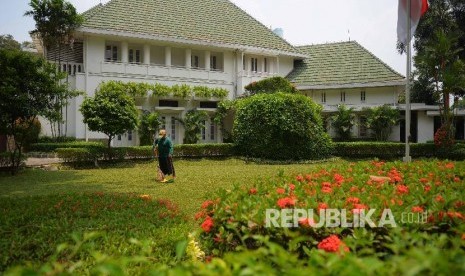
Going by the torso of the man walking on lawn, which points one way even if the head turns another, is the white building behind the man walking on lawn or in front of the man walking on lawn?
behind

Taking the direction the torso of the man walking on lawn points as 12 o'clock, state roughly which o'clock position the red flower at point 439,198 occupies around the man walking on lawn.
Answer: The red flower is roughly at 10 o'clock from the man walking on lawn.

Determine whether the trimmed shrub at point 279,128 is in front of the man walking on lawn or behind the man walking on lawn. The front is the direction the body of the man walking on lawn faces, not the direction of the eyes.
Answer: behind

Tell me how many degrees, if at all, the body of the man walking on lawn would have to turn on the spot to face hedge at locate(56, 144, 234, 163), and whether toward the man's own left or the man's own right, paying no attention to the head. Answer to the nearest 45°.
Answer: approximately 135° to the man's own right

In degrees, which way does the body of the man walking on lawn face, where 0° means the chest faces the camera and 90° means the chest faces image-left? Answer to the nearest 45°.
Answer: approximately 45°

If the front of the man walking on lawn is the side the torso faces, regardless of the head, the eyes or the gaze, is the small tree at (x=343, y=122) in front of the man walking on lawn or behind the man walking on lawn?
behind

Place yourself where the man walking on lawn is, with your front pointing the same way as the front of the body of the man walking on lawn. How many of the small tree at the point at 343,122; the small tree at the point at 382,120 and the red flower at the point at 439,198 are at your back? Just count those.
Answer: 2

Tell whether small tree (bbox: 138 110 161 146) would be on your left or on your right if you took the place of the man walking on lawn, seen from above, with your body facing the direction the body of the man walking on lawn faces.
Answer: on your right

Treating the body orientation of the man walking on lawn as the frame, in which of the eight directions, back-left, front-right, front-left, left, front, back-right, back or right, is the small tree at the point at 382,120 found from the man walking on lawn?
back

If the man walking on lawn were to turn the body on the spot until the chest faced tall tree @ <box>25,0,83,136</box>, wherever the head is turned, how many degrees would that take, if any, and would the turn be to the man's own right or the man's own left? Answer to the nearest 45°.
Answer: approximately 90° to the man's own right

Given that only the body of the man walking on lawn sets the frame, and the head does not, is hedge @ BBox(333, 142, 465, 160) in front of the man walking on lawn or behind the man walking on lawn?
behind

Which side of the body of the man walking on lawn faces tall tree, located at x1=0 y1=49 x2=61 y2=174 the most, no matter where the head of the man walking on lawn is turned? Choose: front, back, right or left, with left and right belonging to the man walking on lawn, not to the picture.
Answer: right

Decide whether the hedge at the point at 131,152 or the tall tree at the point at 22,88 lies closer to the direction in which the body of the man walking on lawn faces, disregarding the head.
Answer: the tall tree
